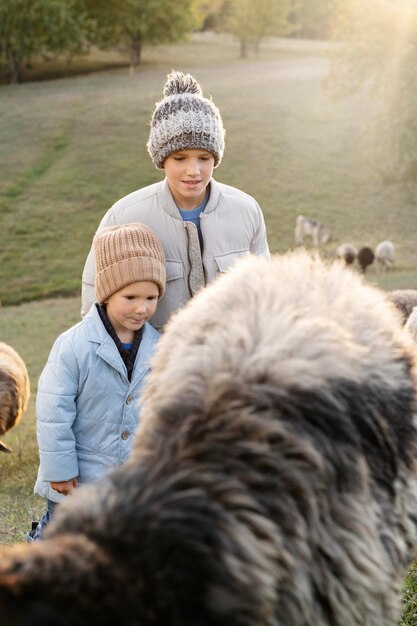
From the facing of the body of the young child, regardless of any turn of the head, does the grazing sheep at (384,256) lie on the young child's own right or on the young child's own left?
on the young child's own left

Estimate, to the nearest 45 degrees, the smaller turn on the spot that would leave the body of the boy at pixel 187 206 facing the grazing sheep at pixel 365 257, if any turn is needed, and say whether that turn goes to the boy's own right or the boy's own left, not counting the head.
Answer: approximately 180°

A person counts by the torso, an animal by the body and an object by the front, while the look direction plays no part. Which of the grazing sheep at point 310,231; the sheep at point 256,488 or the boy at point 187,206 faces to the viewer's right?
the grazing sheep

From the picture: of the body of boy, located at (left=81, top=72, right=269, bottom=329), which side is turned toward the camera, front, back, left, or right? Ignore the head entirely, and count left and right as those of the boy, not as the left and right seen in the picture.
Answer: front

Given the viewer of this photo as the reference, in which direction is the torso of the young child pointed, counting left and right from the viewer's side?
facing the viewer and to the right of the viewer

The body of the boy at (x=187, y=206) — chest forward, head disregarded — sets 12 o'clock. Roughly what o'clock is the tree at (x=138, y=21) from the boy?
The tree is roughly at 6 o'clock from the boy.

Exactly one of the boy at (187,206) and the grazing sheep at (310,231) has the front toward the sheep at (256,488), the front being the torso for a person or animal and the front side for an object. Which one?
the boy

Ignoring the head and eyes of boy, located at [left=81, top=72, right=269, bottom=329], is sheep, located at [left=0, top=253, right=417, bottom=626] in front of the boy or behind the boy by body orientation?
in front

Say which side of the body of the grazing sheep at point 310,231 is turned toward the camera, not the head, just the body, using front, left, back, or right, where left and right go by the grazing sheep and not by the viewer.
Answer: right

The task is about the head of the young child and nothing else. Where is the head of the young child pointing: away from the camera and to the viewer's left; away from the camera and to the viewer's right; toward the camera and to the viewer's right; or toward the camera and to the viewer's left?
toward the camera and to the viewer's right

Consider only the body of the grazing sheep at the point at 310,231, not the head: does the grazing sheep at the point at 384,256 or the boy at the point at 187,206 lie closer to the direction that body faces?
the grazing sheep
